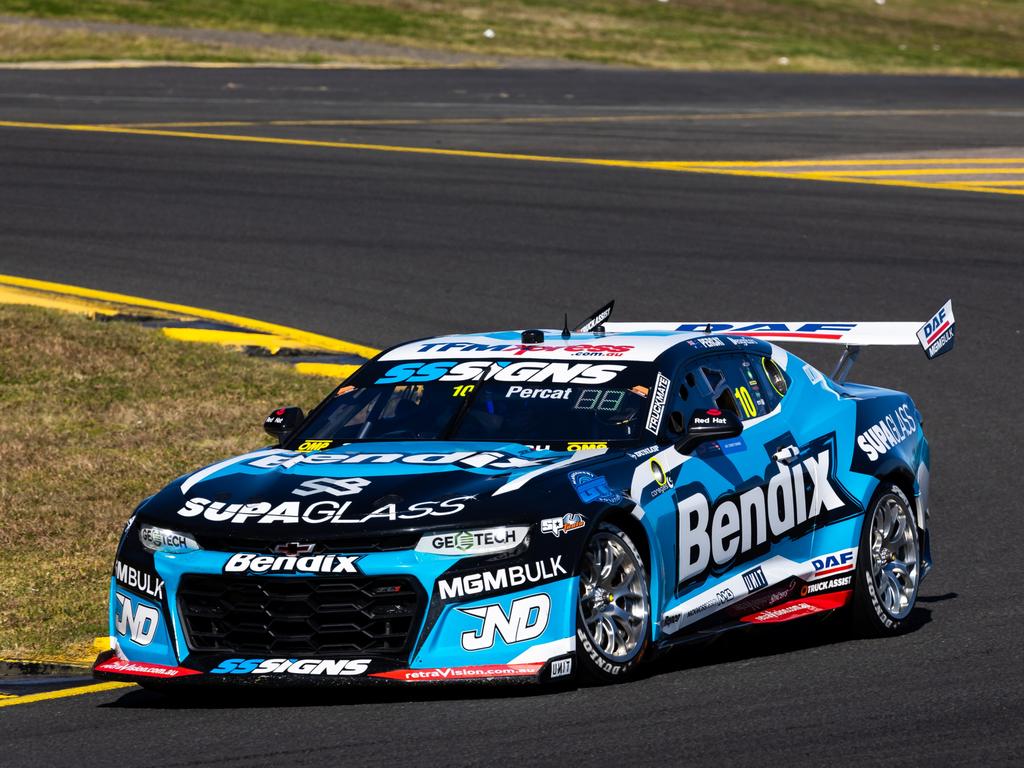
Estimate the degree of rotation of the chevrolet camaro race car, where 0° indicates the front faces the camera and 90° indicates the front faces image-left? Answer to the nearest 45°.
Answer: approximately 45°
